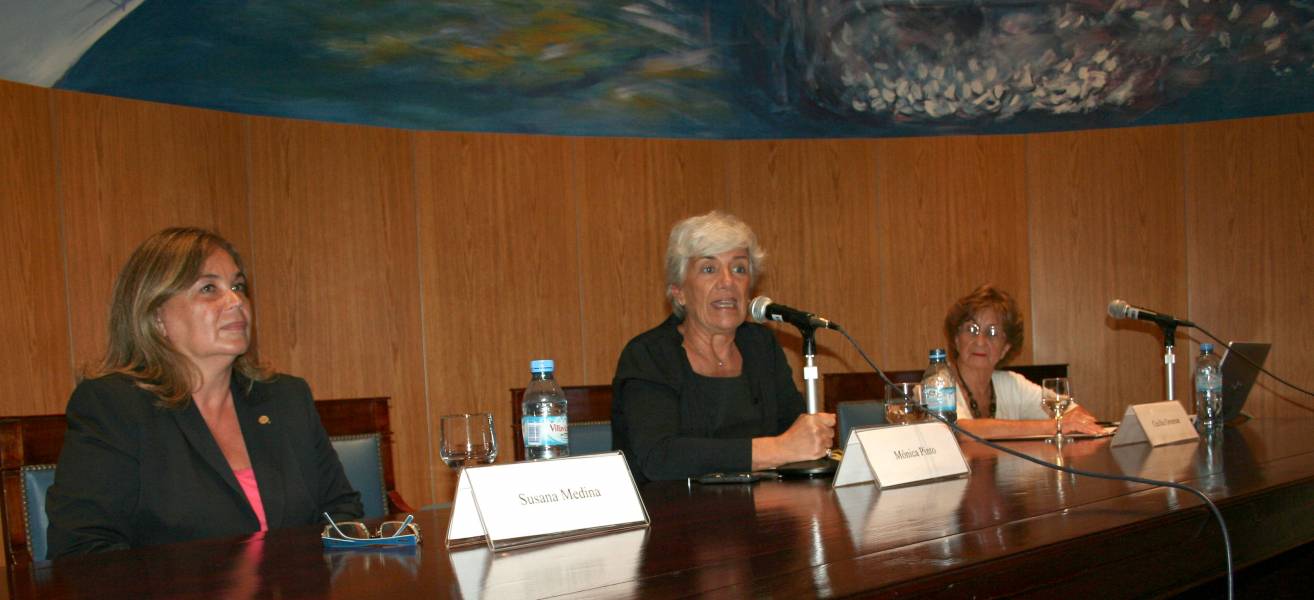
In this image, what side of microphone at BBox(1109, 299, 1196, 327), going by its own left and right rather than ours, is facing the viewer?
left

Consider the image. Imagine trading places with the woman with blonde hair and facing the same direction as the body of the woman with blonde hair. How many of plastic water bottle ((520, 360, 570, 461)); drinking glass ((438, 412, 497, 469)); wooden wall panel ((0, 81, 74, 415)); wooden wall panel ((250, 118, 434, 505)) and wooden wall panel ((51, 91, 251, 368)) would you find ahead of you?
2

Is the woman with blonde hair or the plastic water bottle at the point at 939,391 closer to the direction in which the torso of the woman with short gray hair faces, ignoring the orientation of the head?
the plastic water bottle

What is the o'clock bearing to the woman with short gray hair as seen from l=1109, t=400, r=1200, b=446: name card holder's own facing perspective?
The woman with short gray hair is roughly at 4 o'clock from the name card holder.

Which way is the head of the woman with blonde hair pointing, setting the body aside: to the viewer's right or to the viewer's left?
to the viewer's right

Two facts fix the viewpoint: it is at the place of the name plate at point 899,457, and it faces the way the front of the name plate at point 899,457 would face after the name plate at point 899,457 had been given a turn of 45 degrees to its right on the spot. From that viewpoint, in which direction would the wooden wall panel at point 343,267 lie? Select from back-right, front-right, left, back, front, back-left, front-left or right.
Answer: back-right

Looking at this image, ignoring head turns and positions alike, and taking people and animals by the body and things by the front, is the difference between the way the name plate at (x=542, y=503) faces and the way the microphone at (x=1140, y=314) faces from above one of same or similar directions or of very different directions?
very different directions

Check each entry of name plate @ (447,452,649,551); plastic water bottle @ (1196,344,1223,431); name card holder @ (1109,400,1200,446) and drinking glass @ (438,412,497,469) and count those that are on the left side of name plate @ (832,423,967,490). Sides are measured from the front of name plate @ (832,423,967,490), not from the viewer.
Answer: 2

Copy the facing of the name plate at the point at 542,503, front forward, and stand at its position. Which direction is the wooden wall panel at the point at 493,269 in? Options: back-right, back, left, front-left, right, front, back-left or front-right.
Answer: back-left

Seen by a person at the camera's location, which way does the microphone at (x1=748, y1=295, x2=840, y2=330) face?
facing to the left of the viewer

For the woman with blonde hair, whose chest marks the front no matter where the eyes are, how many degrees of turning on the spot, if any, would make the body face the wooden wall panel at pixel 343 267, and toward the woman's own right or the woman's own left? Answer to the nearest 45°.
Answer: approximately 135° to the woman's own left
